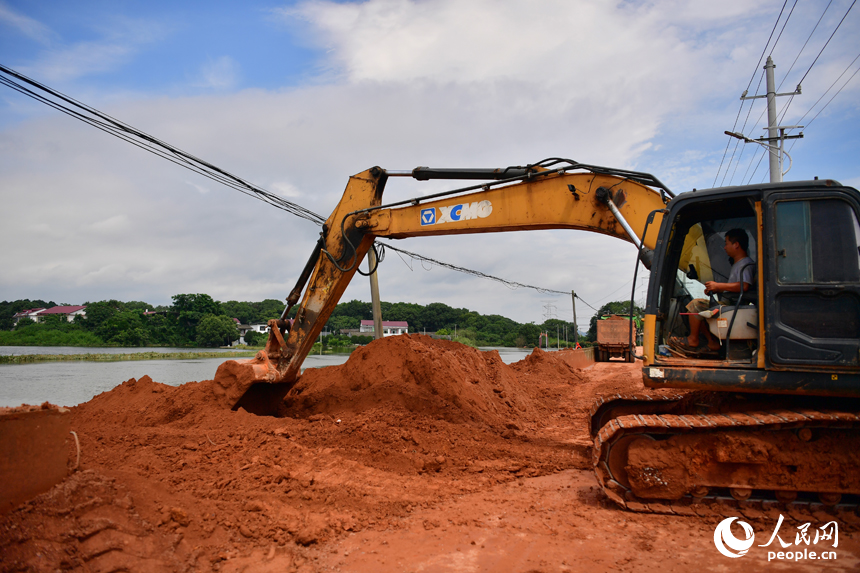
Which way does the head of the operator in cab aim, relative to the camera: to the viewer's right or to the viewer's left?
to the viewer's left

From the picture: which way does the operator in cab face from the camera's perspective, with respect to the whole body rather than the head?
to the viewer's left

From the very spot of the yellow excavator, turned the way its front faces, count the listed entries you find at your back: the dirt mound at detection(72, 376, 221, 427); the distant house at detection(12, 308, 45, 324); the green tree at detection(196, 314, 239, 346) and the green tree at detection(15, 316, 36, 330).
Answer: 0

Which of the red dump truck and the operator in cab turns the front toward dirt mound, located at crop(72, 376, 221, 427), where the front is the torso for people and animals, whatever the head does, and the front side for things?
the operator in cab

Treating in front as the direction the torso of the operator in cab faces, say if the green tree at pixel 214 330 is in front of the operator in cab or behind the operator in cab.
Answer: in front

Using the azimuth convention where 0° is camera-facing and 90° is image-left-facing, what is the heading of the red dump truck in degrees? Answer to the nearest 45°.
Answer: approximately 180°

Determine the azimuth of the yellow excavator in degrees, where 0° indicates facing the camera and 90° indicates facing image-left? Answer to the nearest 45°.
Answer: approximately 90°

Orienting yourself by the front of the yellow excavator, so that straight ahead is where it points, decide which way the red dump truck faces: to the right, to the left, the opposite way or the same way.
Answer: to the right

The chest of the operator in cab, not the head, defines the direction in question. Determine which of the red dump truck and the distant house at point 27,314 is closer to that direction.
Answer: the distant house

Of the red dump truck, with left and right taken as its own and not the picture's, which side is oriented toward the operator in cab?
back

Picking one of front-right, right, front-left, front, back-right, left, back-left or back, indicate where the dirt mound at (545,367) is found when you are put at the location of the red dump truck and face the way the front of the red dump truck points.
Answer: back

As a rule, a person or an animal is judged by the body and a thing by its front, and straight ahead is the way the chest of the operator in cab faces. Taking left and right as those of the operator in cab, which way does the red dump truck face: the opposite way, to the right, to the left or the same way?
to the right

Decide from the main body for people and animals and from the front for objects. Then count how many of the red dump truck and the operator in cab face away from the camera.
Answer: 1

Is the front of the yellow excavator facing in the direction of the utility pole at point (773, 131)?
no
